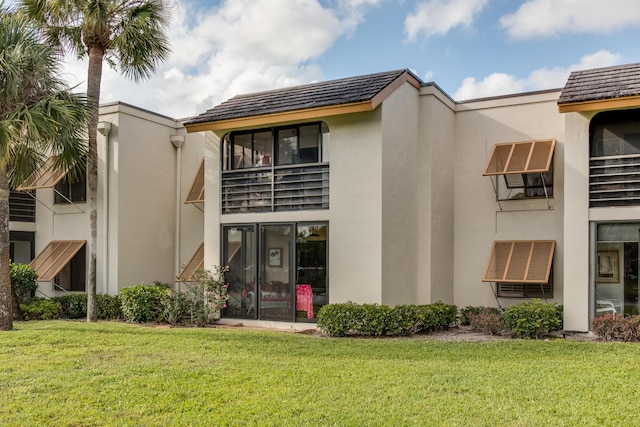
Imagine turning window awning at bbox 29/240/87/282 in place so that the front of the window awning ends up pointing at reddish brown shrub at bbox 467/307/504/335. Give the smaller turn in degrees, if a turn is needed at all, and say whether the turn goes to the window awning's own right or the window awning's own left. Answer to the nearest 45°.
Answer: approximately 90° to the window awning's own left

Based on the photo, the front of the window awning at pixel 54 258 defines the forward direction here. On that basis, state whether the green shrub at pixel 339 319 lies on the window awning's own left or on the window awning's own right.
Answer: on the window awning's own left

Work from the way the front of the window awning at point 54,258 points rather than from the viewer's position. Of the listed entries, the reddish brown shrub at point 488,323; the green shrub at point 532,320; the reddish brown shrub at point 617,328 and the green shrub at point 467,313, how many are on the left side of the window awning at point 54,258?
4

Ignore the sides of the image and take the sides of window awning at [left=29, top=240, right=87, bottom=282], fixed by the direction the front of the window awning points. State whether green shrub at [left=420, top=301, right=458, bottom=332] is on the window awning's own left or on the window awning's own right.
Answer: on the window awning's own left

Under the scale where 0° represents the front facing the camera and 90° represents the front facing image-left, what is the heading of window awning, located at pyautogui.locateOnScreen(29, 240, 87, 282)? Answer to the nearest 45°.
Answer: approximately 45°

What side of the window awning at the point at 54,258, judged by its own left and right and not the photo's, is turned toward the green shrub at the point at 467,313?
left

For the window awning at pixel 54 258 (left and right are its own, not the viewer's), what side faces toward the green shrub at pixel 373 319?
left
